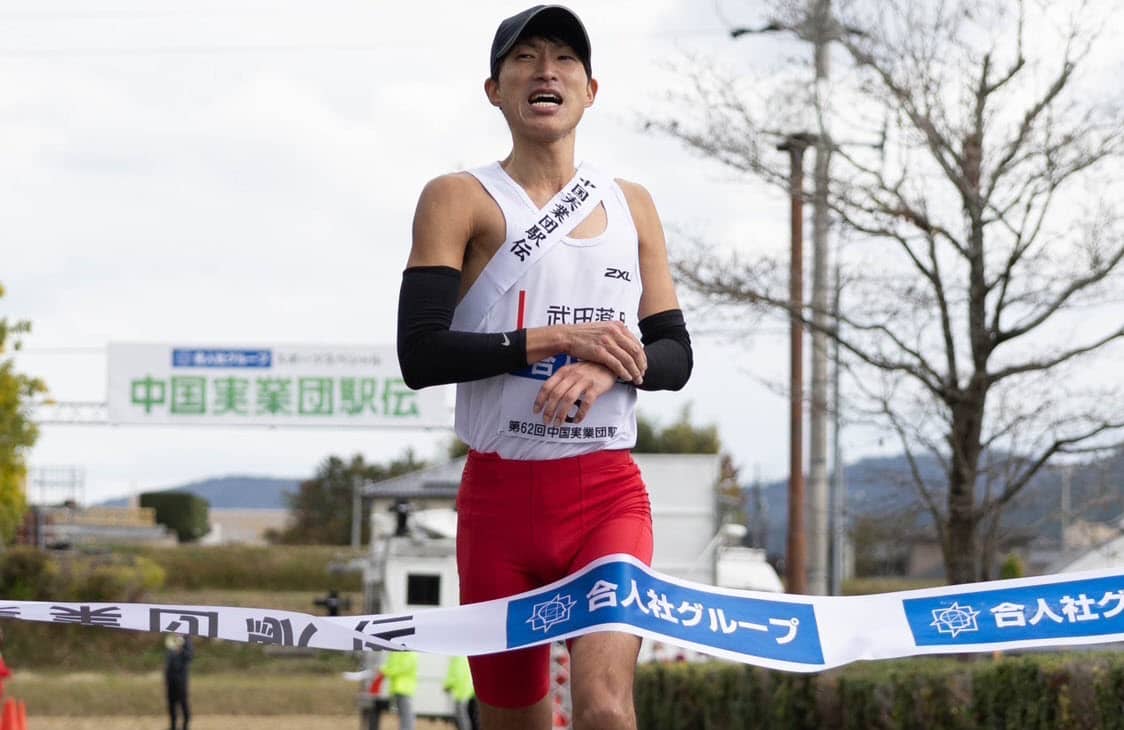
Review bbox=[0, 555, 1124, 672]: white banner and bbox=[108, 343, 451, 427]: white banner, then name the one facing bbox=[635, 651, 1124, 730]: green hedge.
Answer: bbox=[108, 343, 451, 427]: white banner

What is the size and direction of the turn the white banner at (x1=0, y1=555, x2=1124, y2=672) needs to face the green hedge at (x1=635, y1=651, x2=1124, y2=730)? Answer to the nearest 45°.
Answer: approximately 180°

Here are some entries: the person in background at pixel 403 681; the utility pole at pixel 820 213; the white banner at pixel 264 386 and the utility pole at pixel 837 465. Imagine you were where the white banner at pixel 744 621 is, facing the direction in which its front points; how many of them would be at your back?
4

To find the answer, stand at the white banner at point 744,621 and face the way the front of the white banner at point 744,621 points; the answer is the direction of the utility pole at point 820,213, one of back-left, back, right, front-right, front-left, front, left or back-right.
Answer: back

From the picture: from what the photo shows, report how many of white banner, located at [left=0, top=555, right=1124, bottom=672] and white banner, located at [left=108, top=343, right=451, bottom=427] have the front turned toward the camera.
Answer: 2

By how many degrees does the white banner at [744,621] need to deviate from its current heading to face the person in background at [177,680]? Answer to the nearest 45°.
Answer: approximately 180°

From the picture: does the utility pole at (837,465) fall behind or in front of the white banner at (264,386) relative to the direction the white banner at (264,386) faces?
in front

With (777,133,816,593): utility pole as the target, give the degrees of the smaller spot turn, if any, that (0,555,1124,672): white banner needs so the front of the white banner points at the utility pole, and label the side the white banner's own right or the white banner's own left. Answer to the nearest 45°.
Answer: approximately 180°

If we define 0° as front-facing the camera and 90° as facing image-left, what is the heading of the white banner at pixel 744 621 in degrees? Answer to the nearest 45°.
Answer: approximately 0°

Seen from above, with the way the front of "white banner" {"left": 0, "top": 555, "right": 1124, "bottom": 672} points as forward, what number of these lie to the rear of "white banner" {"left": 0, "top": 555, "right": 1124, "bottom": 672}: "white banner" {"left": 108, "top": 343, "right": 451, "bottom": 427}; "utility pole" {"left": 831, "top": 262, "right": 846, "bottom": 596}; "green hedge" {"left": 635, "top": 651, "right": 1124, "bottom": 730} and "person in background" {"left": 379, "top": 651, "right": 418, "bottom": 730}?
4

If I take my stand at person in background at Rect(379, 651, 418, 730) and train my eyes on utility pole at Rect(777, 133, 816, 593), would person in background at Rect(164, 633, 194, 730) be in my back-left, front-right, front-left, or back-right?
back-left
